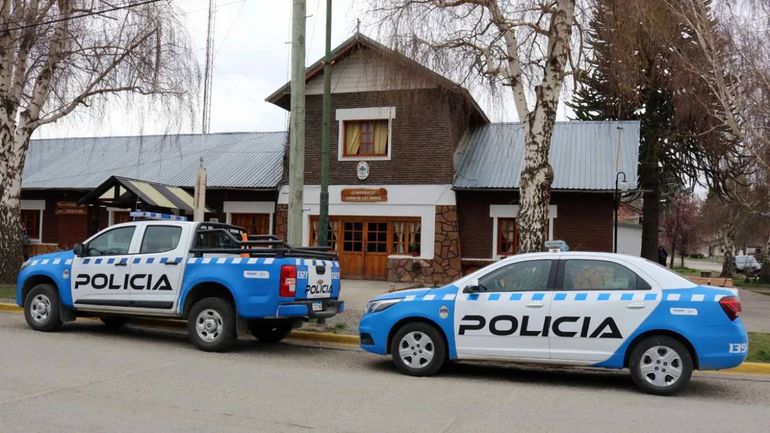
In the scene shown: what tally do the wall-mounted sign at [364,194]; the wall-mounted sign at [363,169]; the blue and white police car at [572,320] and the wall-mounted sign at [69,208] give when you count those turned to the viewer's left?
1

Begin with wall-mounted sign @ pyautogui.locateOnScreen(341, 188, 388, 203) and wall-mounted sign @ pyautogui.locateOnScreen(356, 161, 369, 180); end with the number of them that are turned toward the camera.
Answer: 2

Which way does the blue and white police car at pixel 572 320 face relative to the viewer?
to the viewer's left

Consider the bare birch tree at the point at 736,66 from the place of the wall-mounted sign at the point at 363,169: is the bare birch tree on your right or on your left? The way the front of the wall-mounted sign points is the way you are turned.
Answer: on your left

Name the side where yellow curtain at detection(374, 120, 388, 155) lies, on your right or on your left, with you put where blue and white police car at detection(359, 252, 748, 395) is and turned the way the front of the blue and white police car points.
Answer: on your right

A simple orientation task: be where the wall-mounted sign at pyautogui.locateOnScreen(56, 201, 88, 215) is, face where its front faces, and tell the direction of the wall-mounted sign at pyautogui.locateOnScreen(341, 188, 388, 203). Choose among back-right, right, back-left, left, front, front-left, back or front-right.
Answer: front-left

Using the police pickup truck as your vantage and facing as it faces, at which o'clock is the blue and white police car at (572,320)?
The blue and white police car is roughly at 6 o'clock from the police pickup truck.

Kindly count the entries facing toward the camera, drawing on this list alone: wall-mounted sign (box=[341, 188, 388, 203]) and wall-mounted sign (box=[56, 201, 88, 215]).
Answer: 2

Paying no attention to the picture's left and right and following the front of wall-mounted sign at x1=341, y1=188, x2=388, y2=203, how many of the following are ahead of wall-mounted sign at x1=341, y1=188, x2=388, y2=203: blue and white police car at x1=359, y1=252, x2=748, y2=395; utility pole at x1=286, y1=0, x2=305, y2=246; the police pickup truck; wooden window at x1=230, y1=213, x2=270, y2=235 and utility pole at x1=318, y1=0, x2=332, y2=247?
4
